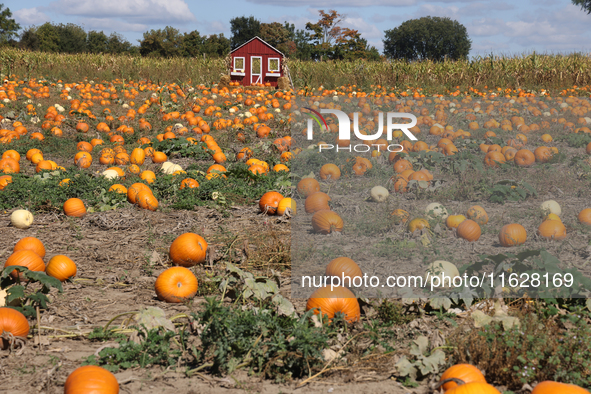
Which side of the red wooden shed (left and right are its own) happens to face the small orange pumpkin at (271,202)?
front

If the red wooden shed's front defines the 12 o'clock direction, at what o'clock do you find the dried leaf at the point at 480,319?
The dried leaf is roughly at 12 o'clock from the red wooden shed.

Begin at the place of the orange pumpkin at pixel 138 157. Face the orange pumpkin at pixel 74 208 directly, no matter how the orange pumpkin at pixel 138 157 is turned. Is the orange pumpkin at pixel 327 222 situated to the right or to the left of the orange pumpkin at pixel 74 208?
left

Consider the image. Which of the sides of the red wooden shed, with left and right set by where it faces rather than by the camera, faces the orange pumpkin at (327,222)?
front

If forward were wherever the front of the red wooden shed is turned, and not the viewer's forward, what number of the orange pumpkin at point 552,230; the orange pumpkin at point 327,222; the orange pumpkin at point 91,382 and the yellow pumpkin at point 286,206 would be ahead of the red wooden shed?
4

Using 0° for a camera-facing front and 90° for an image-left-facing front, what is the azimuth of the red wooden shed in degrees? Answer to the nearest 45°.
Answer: approximately 0°

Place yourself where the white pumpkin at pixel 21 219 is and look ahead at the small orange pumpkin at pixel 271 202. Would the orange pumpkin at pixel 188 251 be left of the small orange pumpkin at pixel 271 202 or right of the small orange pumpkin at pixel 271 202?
right

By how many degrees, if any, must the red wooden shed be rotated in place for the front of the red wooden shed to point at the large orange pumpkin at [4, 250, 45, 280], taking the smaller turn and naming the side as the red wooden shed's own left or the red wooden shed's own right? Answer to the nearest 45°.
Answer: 0° — it already faces it

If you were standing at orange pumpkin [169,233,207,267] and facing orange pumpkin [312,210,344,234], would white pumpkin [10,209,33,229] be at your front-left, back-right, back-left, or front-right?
back-left

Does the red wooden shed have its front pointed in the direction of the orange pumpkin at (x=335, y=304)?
yes

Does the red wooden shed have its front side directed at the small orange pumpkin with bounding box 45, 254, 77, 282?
yes

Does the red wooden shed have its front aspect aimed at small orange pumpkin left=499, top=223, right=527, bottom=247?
yes

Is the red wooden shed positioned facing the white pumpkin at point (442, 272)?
yes
